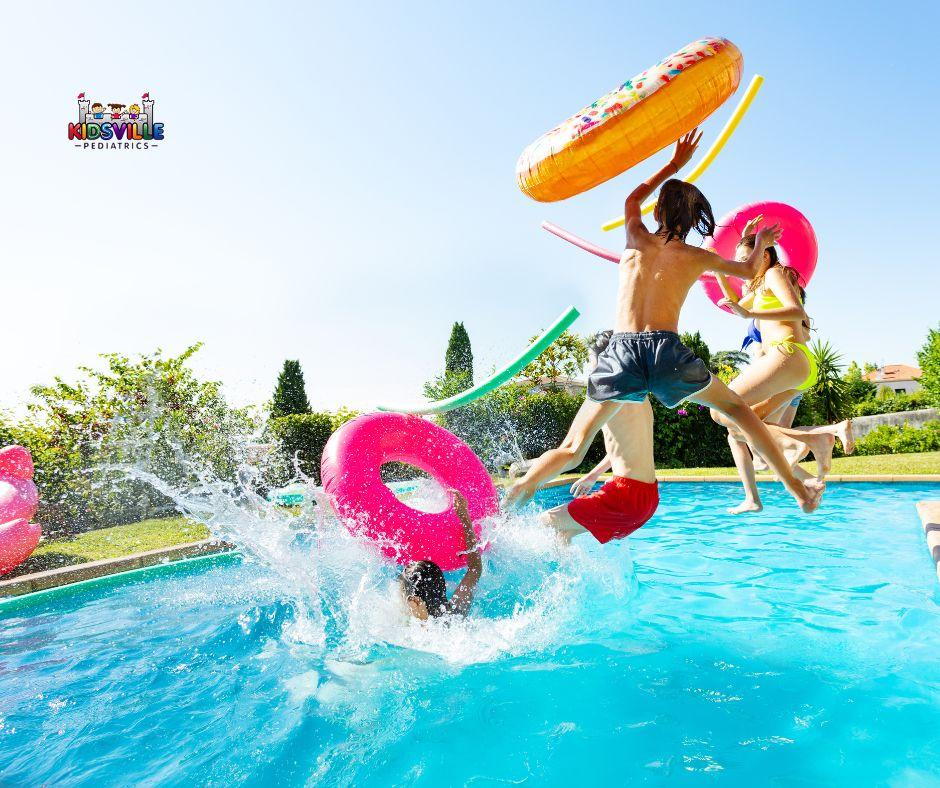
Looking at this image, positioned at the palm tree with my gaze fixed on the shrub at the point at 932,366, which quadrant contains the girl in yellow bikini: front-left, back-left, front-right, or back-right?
back-right

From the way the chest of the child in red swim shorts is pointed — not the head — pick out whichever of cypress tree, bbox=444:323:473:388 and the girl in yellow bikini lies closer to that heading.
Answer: the cypress tree

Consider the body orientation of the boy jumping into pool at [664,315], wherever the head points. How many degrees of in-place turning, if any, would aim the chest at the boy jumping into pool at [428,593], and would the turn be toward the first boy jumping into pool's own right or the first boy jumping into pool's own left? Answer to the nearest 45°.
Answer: approximately 90° to the first boy jumping into pool's own left

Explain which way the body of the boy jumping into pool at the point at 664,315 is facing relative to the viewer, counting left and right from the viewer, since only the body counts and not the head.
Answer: facing away from the viewer

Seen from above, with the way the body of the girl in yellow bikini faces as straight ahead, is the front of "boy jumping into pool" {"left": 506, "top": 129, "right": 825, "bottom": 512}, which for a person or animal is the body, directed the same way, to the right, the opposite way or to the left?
to the right

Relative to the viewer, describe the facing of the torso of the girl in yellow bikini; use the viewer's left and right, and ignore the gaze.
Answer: facing to the left of the viewer

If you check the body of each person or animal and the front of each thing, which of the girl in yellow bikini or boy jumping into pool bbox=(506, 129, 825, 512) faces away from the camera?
the boy jumping into pool
